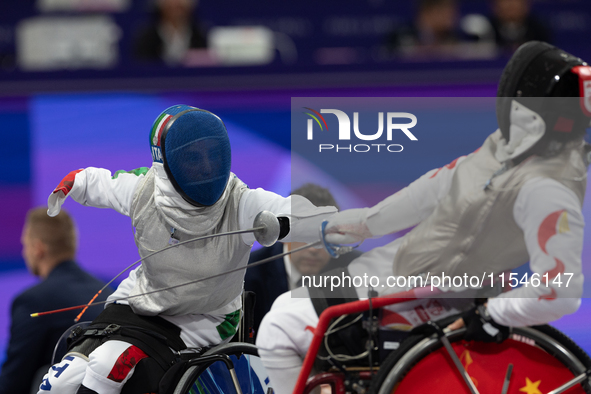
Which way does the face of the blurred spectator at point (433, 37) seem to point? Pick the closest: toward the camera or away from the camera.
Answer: toward the camera

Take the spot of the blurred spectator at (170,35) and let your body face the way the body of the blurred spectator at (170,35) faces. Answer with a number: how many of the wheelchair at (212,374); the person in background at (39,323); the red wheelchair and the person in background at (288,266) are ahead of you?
4

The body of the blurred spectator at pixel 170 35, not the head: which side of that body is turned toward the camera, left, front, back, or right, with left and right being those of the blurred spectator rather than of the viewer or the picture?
front

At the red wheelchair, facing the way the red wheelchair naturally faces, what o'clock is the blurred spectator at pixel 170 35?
The blurred spectator is roughly at 2 o'clock from the red wheelchair.

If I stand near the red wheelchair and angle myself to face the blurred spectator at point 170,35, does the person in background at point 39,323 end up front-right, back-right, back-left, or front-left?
front-left

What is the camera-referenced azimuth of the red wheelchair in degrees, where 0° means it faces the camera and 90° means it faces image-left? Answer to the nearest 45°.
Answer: approximately 90°

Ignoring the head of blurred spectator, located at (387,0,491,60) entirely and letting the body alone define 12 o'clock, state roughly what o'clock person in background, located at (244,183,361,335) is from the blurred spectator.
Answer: The person in background is roughly at 12 o'clock from the blurred spectator.

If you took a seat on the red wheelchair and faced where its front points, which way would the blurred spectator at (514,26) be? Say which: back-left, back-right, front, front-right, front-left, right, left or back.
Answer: right

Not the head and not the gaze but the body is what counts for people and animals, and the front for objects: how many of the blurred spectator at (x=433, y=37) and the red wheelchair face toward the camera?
1

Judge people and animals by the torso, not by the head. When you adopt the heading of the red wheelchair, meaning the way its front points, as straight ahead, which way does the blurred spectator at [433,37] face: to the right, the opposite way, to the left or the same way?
to the left

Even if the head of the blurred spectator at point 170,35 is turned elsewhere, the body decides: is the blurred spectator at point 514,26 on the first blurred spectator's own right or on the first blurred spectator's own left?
on the first blurred spectator's own left
